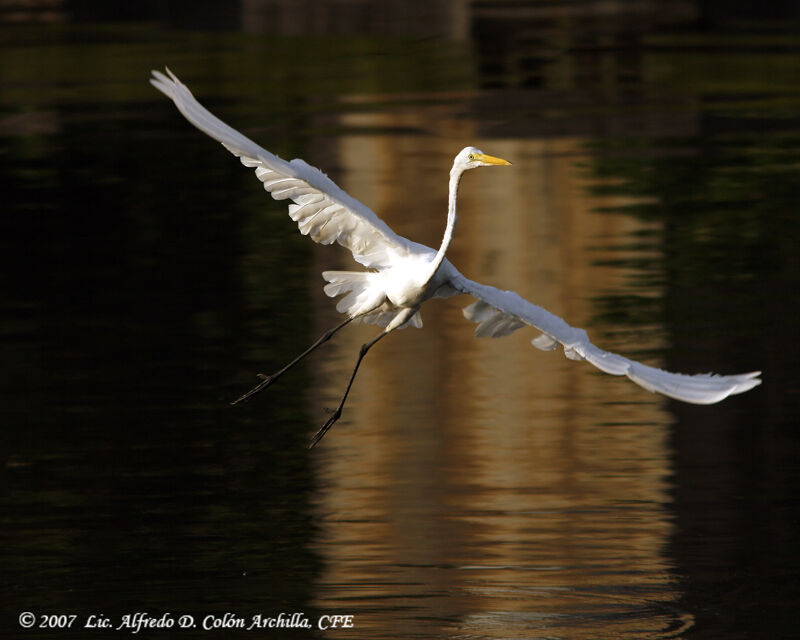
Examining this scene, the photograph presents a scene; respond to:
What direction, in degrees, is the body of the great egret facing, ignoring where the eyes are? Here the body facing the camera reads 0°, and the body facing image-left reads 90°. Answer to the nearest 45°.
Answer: approximately 315°
